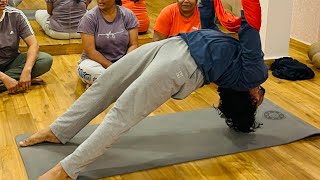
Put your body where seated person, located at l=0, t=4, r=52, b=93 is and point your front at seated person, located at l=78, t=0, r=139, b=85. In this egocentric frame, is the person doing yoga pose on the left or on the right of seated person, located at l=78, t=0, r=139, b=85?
right

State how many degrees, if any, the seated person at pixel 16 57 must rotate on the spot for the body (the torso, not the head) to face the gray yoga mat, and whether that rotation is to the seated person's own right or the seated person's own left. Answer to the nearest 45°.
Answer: approximately 45° to the seated person's own left

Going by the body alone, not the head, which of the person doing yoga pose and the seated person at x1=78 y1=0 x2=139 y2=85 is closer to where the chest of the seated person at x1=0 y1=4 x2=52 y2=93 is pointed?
the person doing yoga pose

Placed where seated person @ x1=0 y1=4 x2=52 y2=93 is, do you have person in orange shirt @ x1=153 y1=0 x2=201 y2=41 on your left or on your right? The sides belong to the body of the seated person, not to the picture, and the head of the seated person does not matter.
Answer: on your left

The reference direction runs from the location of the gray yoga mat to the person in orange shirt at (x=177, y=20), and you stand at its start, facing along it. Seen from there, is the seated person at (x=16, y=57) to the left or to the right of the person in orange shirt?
left

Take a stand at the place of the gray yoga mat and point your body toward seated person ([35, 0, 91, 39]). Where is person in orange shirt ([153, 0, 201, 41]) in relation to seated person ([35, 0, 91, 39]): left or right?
right

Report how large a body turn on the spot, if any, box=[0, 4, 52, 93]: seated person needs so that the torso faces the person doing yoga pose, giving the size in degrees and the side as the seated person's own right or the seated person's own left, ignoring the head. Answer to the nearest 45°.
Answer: approximately 45° to the seated person's own left
